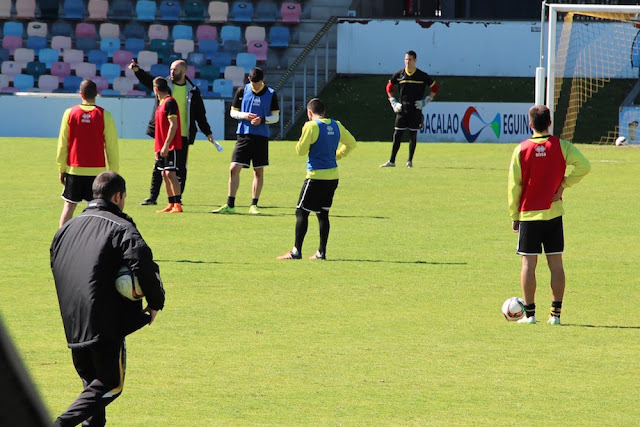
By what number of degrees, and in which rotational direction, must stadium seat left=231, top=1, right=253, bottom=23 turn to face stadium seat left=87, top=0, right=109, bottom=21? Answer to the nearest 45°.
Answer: approximately 90° to its right

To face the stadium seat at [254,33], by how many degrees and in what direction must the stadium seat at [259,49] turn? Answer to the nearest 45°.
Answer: approximately 180°

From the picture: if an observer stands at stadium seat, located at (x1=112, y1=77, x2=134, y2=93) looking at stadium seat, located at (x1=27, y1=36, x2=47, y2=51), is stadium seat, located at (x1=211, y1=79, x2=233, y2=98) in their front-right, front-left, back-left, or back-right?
back-right

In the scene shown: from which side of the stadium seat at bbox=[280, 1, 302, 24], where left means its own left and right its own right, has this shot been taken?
front

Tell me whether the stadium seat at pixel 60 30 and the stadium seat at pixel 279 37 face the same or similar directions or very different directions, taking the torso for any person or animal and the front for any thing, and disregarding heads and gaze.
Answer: same or similar directions

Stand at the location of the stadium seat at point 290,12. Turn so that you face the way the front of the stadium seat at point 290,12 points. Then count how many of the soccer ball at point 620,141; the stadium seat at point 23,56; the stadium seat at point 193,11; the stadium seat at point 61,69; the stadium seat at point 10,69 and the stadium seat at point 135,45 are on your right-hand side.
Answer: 5

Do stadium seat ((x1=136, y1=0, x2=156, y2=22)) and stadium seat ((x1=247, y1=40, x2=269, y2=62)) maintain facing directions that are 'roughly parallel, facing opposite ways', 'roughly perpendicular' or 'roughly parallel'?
roughly parallel

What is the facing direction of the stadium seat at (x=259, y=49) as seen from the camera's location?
facing the viewer

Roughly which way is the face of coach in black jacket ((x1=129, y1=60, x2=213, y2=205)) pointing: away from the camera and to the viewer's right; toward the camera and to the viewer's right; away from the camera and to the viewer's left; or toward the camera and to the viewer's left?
toward the camera and to the viewer's left

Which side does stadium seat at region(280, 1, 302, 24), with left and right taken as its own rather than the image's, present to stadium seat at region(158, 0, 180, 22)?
right

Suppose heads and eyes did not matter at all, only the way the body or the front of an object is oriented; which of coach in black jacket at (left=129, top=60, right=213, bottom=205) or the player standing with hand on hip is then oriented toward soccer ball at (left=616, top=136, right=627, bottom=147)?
the player standing with hand on hip

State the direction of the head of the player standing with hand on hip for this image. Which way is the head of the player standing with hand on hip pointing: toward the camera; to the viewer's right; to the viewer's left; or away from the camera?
away from the camera

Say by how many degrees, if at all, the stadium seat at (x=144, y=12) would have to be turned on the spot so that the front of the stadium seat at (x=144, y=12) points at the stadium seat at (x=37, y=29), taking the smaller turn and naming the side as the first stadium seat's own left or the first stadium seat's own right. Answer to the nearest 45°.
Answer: approximately 90° to the first stadium seat's own right

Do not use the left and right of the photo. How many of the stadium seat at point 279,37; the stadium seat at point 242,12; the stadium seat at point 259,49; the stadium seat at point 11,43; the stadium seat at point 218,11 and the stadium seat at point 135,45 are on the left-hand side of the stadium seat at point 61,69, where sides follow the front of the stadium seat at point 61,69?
5

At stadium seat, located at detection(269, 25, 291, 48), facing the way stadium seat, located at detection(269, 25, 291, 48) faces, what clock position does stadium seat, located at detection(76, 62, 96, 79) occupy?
stadium seat, located at detection(76, 62, 96, 79) is roughly at 3 o'clock from stadium seat, located at detection(269, 25, 291, 48).

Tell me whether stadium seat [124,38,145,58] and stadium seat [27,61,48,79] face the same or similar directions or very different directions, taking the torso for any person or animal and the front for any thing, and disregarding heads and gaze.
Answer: same or similar directions

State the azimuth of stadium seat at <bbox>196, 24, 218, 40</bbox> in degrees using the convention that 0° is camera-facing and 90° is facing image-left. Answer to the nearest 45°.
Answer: approximately 0°

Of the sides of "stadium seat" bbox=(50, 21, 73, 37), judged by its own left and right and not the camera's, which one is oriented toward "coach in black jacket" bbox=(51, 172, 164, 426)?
front

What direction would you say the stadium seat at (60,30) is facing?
toward the camera

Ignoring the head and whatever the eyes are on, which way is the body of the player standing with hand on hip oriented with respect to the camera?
away from the camera

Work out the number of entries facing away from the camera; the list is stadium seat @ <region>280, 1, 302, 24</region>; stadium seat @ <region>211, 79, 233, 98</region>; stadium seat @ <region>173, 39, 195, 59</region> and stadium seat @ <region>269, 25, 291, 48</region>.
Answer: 0
